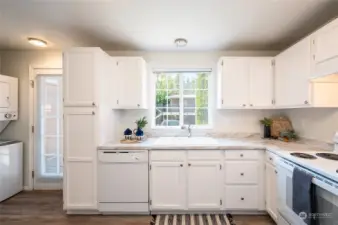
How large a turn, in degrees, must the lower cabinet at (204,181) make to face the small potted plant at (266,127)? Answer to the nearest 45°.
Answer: approximately 135° to its left

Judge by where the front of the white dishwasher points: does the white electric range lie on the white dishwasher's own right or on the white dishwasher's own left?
on the white dishwasher's own left

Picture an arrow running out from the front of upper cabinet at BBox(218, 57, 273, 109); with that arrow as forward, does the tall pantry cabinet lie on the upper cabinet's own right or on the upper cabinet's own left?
on the upper cabinet's own right

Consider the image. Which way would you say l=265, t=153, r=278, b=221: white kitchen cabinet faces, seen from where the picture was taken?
facing to the left of the viewer

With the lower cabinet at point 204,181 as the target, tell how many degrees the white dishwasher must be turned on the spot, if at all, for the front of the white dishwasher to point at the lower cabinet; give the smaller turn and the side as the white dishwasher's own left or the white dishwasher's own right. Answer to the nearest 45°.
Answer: approximately 90° to the white dishwasher's own left

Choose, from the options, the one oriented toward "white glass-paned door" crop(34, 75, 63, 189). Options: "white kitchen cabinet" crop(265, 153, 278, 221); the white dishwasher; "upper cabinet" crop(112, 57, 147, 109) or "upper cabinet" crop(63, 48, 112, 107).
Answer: the white kitchen cabinet

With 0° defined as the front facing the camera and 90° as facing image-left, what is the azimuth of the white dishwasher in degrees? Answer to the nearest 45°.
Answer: approximately 0°

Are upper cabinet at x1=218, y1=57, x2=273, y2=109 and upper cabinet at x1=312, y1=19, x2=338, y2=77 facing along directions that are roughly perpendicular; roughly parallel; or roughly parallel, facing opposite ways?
roughly perpendicular

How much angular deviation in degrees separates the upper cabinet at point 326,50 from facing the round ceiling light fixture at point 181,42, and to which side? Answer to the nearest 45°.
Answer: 0° — it already faces it
